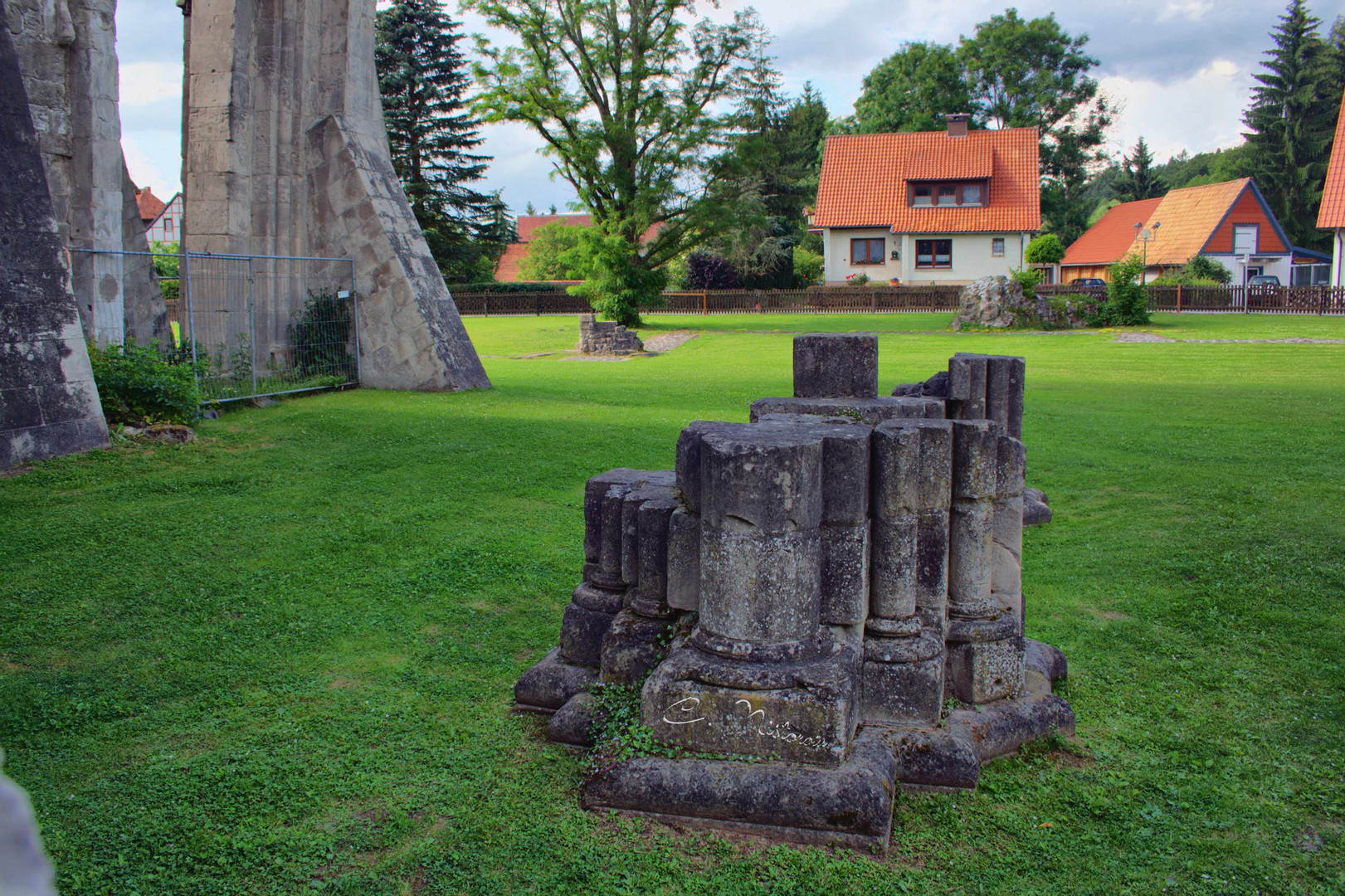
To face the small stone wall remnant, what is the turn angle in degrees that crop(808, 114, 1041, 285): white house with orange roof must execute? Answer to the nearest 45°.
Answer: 0° — it already faces it

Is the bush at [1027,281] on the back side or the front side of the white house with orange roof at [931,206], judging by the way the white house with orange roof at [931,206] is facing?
on the front side

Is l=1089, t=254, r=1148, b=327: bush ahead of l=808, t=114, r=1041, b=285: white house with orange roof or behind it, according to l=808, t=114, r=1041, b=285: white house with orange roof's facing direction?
ahead

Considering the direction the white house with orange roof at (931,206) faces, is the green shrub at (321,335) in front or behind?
in front

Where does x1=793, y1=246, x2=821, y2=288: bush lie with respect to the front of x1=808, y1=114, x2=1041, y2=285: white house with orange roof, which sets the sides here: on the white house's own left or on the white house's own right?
on the white house's own right

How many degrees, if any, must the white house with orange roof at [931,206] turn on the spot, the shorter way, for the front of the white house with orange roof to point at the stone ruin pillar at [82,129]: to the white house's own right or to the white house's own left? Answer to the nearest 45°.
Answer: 0° — it already faces it

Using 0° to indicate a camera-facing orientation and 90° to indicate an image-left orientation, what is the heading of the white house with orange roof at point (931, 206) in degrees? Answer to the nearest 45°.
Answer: approximately 0°

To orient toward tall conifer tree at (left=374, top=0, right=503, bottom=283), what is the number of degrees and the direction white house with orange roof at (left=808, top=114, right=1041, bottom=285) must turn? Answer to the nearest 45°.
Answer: approximately 45° to its right

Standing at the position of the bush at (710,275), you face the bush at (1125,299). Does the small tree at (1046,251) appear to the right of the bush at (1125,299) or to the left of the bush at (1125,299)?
left

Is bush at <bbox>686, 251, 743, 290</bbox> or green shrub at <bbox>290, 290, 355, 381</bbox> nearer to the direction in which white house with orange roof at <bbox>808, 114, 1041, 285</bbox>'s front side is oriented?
the green shrub
